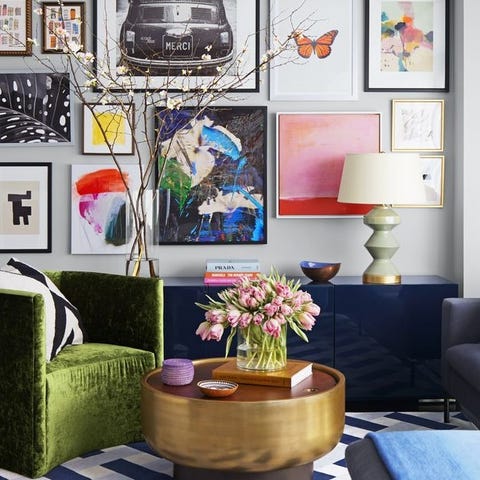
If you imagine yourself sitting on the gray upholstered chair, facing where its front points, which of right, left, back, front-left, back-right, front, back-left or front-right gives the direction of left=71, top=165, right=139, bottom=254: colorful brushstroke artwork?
front-right

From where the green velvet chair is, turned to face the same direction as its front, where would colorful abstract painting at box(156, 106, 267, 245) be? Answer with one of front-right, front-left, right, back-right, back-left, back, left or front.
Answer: left

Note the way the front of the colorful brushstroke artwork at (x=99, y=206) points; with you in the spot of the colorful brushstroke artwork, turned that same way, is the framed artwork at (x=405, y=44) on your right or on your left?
on your left

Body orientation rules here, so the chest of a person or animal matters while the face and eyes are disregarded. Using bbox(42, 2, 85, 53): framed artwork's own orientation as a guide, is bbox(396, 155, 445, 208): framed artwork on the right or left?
on its left

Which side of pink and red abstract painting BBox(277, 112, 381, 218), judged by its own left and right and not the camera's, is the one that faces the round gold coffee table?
front

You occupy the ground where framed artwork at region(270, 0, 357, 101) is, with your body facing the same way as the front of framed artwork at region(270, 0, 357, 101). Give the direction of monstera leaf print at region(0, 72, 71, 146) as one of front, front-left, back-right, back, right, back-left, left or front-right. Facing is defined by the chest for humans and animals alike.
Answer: right

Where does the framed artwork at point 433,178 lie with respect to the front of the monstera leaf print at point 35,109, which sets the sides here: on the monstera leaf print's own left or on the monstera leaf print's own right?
on the monstera leaf print's own left

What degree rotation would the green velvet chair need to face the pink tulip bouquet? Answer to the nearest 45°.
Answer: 0° — it already faces it

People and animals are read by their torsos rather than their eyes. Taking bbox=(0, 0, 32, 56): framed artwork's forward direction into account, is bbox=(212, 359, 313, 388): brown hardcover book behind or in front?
in front
